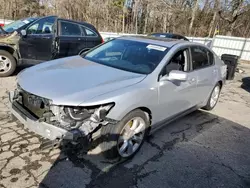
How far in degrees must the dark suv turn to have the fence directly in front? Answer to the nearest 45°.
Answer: approximately 180°

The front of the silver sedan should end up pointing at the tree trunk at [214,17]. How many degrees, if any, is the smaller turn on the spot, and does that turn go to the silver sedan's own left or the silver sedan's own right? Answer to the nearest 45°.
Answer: approximately 180°

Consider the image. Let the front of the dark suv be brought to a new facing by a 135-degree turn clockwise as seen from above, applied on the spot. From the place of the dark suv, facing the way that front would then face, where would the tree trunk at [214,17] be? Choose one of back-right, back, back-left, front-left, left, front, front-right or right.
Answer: front

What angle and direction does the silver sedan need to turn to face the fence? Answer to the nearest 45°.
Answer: approximately 180°

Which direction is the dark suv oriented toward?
to the viewer's left

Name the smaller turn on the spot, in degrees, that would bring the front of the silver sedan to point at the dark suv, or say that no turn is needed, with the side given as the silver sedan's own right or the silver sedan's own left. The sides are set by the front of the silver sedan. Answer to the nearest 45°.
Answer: approximately 90° to the silver sedan's own right

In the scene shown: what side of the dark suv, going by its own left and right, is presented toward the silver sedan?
left

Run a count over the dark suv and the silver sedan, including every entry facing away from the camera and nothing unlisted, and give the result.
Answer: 0
